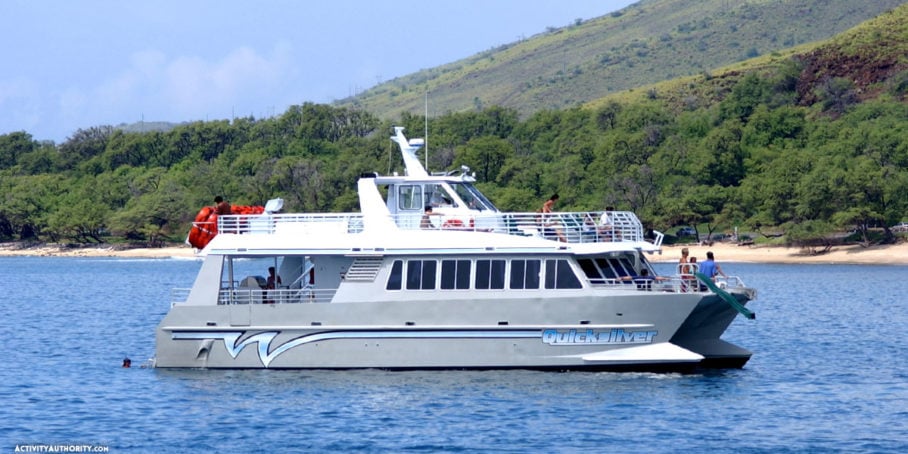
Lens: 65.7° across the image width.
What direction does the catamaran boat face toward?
to the viewer's right
